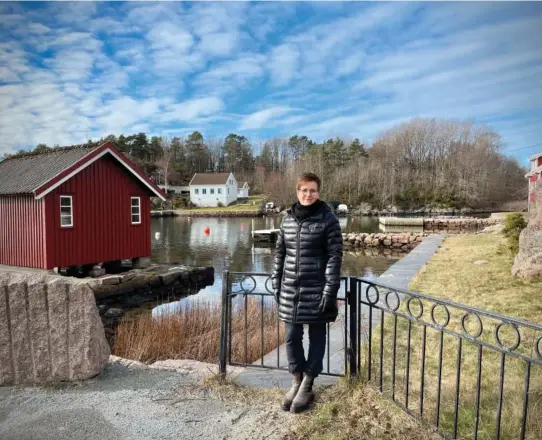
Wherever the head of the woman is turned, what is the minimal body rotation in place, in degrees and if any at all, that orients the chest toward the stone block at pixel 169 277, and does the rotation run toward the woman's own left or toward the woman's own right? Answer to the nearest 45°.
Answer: approximately 90° to the woman's own right

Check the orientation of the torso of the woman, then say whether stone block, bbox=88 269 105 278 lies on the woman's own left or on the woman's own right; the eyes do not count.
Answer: on the woman's own right

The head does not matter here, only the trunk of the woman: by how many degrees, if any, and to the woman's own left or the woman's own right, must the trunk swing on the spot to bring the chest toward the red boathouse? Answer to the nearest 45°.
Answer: approximately 90° to the woman's own right

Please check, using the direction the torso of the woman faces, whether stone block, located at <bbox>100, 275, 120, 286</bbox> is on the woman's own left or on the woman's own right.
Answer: on the woman's own right

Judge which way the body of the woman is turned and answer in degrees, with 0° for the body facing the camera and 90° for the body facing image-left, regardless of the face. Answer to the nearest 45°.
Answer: approximately 45°

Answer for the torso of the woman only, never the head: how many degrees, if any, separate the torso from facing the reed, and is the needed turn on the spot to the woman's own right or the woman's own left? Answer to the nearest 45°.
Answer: approximately 90° to the woman's own right
